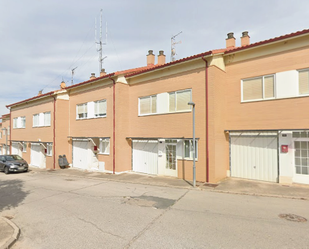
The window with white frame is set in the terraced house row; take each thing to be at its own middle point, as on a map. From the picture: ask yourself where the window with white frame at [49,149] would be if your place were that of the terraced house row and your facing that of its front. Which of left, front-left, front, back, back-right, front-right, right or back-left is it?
right
